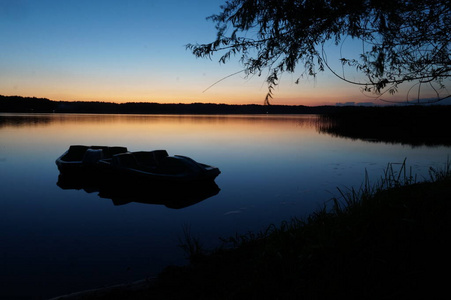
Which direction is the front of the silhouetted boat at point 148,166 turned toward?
to the viewer's right

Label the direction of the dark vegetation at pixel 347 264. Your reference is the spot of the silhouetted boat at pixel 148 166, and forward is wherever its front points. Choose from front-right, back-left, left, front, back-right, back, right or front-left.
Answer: right
